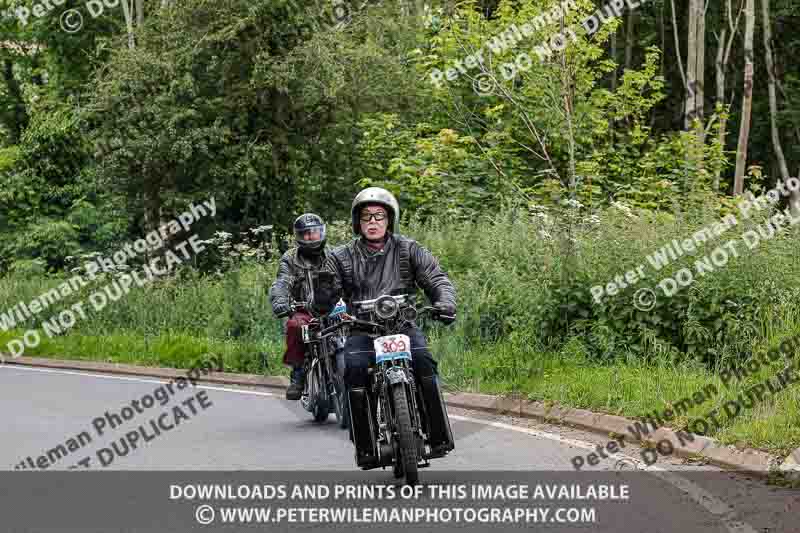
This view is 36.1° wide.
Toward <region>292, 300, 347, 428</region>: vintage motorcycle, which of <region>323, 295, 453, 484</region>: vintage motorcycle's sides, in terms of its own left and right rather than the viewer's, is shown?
back

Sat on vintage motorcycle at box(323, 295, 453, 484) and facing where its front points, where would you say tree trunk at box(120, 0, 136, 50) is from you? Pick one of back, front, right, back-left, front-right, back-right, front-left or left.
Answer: back

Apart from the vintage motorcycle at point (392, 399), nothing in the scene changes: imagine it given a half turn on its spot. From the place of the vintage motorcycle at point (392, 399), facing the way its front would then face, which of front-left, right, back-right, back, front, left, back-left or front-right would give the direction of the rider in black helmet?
front

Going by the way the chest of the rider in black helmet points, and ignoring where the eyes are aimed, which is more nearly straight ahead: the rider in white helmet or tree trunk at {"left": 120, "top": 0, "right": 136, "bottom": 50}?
the rider in white helmet

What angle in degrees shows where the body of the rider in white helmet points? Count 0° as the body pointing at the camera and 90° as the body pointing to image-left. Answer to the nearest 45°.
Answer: approximately 0°

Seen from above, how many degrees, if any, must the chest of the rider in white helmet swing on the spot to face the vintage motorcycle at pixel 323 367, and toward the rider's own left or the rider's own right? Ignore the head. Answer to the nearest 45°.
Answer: approximately 180°

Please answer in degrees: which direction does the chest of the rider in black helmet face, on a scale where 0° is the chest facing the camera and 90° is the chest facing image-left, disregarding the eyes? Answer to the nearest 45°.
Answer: approximately 315°
